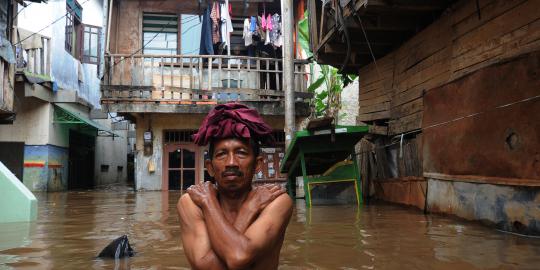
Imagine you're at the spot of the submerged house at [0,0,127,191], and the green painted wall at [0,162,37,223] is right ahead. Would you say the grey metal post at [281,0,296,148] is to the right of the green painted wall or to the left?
left

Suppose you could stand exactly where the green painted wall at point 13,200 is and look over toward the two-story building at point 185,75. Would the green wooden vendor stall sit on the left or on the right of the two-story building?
right

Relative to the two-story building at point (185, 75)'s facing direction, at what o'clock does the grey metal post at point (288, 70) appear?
The grey metal post is roughly at 11 o'clock from the two-story building.

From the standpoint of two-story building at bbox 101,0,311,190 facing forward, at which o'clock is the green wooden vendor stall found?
The green wooden vendor stall is roughly at 11 o'clock from the two-story building.

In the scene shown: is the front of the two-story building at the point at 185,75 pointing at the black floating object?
yes

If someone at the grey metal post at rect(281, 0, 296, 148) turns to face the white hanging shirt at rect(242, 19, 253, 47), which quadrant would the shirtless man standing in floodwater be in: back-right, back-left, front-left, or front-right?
back-left

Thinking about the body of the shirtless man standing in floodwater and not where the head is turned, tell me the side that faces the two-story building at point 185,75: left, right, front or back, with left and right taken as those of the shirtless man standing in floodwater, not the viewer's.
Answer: back

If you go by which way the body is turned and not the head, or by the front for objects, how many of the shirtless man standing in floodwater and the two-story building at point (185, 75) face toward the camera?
2

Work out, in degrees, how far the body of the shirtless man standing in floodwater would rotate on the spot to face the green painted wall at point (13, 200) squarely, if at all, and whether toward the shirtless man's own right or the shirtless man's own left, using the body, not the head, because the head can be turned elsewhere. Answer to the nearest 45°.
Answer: approximately 135° to the shirtless man's own right

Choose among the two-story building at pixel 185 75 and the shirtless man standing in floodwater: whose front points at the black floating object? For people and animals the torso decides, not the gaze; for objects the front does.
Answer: the two-story building
